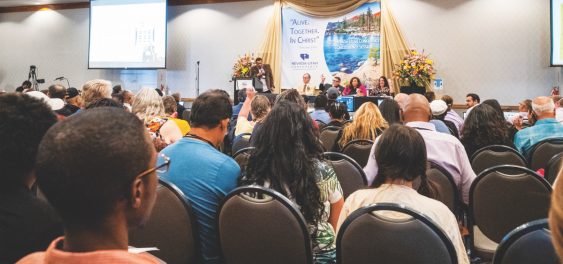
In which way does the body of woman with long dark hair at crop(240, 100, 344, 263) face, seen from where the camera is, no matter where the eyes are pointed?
away from the camera

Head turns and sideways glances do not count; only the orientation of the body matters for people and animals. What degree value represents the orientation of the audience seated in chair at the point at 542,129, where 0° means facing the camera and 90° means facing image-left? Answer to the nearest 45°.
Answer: approximately 135°

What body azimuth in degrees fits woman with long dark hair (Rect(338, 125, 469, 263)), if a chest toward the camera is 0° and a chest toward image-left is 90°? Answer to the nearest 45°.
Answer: approximately 180°

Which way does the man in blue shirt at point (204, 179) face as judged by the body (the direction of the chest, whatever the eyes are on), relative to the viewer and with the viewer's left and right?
facing away from the viewer and to the right of the viewer

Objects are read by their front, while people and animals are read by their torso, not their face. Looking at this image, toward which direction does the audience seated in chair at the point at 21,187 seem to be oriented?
away from the camera

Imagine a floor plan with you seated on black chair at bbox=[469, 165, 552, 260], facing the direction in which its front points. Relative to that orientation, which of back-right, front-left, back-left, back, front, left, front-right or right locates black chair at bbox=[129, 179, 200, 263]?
back-left

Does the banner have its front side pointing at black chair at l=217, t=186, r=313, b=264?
yes

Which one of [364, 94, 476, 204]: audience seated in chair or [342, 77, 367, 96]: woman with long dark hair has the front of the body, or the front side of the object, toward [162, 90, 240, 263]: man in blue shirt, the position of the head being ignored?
the woman with long dark hair

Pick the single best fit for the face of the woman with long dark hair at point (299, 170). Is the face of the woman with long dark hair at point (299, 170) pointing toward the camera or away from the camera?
away from the camera

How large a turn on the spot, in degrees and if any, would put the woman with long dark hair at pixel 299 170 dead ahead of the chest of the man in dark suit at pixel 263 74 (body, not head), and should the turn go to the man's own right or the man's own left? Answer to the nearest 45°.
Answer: approximately 45° to the man's own left
